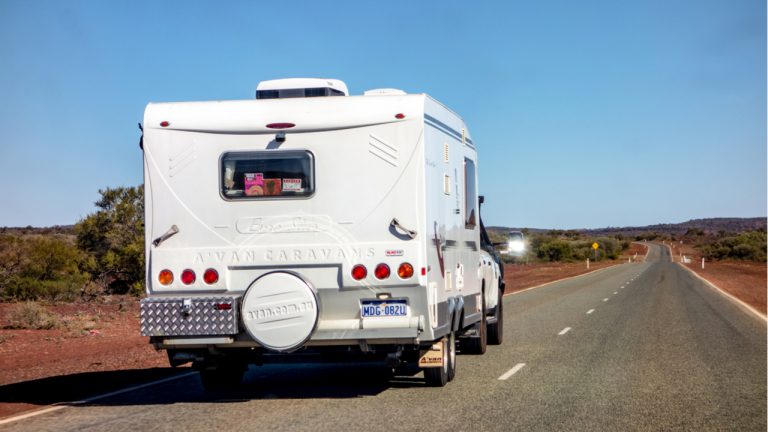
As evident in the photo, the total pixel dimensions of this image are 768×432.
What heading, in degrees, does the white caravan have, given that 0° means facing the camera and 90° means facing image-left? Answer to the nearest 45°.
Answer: approximately 180°

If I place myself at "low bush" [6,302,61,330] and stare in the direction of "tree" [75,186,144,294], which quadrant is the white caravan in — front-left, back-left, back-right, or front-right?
back-right

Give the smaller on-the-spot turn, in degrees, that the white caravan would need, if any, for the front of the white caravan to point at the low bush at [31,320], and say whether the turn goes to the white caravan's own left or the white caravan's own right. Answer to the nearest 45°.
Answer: approximately 45° to the white caravan's own left
